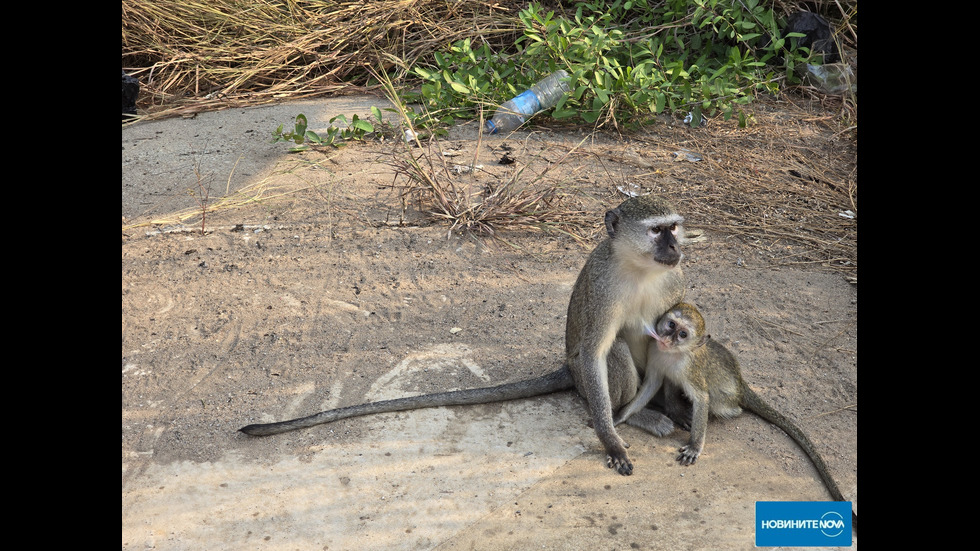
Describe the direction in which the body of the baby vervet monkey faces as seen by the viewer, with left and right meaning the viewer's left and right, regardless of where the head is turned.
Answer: facing the viewer and to the left of the viewer

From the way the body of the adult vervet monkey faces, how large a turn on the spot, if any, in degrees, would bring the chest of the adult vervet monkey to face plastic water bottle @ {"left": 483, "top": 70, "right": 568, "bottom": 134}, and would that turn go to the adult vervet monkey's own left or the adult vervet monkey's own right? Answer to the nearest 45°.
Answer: approximately 135° to the adult vervet monkey's own left

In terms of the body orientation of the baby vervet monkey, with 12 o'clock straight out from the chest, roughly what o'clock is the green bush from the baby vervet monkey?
The green bush is roughly at 4 o'clock from the baby vervet monkey.

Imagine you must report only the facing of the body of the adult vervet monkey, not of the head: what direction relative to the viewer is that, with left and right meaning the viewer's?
facing the viewer and to the right of the viewer

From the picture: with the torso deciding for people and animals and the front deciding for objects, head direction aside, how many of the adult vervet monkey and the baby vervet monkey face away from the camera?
0
